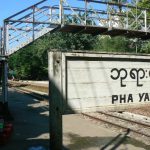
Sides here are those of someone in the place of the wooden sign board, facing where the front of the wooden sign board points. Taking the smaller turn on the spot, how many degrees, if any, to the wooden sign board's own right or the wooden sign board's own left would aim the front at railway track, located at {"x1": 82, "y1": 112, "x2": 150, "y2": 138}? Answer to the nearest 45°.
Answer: approximately 135° to the wooden sign board's own left

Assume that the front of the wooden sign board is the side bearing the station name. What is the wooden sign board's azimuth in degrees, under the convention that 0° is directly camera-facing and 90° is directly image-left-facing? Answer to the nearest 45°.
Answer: approximately 315°
